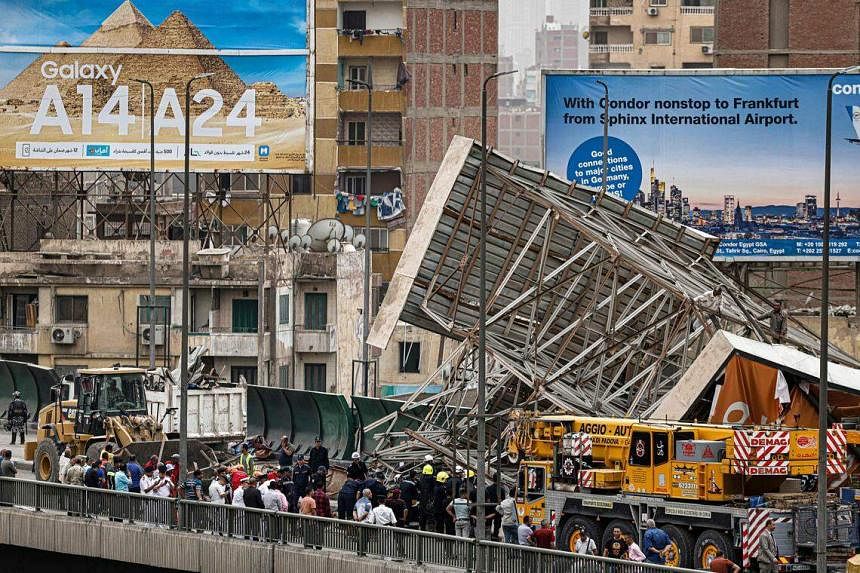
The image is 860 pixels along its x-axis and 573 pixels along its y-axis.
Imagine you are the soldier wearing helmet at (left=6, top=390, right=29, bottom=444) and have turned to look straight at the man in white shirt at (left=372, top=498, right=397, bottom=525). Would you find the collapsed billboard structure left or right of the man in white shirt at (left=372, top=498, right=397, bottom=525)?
left

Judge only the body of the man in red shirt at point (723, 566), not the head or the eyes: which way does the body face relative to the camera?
away from the camera

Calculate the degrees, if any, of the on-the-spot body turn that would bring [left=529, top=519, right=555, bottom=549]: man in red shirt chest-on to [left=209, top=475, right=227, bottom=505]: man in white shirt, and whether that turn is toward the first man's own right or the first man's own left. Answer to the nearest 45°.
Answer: approximately 45° to the first man's own left

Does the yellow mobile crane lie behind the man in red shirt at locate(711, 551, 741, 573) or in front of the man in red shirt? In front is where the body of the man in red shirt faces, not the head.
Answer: in front

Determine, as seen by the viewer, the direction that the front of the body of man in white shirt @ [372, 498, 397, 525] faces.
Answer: away from the camera

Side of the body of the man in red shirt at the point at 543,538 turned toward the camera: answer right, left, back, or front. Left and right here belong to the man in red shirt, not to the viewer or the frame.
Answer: back

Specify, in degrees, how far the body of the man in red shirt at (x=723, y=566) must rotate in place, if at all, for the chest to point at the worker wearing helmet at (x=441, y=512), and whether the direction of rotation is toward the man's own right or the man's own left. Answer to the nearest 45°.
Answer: approximately 45° to the man's own left

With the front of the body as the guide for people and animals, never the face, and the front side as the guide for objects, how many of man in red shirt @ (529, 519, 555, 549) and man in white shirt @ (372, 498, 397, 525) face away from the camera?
2

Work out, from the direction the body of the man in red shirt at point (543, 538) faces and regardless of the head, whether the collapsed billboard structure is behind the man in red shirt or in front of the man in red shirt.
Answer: in front

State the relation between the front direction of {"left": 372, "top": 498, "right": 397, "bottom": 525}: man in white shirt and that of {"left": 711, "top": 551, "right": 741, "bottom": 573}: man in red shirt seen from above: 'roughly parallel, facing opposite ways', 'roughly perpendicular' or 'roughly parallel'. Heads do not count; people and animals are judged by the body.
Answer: roughly parallel

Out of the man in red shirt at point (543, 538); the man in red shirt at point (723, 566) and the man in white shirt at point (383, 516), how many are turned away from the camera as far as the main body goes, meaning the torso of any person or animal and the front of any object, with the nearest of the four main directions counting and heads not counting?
3
